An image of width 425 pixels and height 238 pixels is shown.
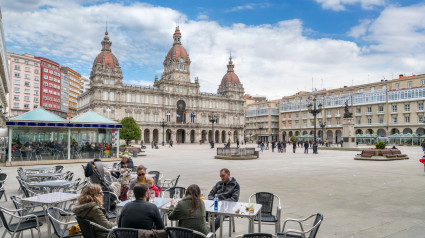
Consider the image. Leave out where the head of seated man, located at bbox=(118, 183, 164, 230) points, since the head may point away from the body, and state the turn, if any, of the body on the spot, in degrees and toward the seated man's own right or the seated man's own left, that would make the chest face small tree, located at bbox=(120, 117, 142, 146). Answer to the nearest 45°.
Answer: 0° — they already face it

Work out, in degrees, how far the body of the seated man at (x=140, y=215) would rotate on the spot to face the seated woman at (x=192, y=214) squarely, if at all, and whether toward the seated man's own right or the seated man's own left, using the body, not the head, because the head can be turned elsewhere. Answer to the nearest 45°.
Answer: approximately 90° to the seated man's own right

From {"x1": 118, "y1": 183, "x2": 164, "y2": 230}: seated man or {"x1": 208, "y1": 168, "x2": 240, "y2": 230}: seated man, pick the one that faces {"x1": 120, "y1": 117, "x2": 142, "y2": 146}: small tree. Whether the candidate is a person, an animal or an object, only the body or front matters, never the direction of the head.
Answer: {"x1": 118, "y1": 183, "x2": 164, "y2": 230}: seated man

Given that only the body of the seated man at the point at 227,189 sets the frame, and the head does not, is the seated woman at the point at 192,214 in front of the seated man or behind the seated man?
in front

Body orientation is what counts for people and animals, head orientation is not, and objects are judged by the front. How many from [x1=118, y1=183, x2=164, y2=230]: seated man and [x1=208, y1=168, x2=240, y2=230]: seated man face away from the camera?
1

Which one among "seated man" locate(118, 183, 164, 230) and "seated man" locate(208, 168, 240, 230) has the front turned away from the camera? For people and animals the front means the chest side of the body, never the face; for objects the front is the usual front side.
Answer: "seated man" locate(118, 183, 164, 230)

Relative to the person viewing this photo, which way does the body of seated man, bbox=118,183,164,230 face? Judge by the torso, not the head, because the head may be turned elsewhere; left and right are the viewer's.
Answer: facing away from the viewer

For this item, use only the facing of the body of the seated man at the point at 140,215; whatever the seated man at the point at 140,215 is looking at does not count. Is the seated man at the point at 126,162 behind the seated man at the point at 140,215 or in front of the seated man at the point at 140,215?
in front

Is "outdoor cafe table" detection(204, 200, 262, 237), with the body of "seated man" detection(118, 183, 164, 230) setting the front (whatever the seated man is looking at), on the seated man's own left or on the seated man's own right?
on the seated man's own right

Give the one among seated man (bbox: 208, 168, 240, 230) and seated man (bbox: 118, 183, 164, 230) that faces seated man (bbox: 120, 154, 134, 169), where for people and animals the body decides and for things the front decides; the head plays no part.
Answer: seated man (bbox: 118, 183, 164, 230)

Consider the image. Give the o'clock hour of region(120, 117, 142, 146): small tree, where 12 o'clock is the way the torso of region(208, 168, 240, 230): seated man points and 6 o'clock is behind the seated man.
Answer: The small tree is roughly at 4 o'clock from the seated man.

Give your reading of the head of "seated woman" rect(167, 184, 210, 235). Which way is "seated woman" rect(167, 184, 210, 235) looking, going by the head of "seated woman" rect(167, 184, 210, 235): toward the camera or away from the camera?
away from the camera

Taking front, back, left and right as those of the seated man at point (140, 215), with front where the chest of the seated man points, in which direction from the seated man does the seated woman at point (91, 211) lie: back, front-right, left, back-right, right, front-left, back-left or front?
front-left
